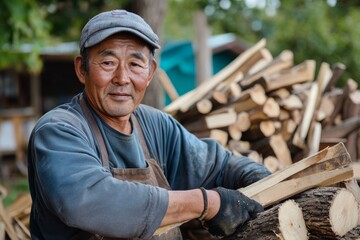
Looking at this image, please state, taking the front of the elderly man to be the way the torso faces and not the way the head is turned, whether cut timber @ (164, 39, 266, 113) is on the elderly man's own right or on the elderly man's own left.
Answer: on the elderly man's own left

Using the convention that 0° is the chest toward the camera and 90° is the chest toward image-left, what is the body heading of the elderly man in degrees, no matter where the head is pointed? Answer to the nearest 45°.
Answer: approximately 315°

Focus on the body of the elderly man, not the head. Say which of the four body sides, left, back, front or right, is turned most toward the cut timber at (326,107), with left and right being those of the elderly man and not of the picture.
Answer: left

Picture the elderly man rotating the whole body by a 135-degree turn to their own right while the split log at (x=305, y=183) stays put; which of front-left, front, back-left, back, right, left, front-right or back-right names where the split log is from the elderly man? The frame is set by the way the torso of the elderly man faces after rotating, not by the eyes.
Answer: back

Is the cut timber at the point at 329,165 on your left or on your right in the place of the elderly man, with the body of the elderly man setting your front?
on your left

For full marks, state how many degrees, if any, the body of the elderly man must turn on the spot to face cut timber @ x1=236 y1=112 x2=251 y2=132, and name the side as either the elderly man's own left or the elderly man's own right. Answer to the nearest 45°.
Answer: approximately 90° to the elderly man's own left

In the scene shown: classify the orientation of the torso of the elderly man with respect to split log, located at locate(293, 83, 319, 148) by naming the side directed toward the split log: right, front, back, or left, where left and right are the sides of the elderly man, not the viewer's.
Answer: left

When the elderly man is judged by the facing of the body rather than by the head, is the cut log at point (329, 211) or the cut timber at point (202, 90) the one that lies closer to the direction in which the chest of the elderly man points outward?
the cut log
